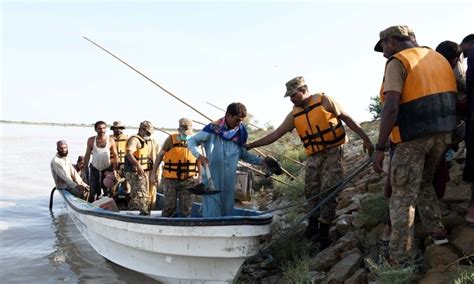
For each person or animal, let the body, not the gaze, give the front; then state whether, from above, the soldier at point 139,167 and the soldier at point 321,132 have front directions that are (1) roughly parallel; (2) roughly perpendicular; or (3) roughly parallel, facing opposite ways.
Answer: roughly perpendicular

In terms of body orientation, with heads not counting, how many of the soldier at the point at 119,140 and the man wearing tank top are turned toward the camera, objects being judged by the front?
2

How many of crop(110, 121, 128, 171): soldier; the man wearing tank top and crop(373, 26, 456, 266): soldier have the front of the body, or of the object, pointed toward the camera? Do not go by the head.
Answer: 2

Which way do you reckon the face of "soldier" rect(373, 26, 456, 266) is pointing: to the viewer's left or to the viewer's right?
to the viewer's left

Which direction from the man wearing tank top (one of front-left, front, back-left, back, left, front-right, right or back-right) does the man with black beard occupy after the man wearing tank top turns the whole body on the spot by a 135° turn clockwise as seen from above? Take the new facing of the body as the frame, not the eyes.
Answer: front
